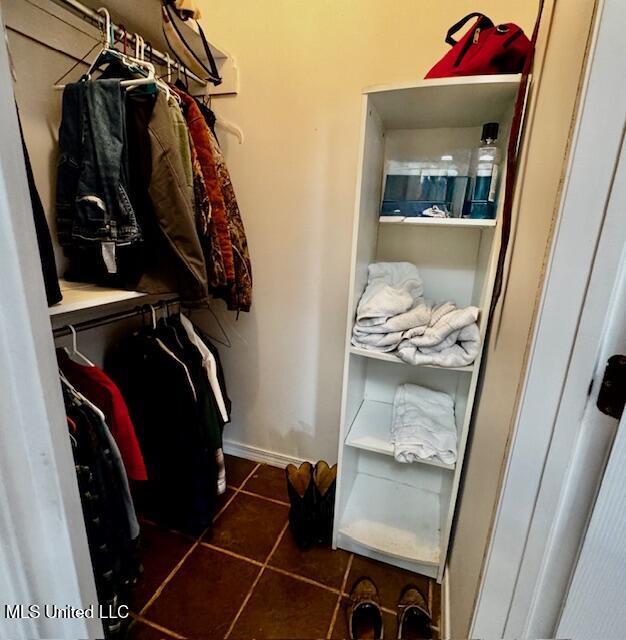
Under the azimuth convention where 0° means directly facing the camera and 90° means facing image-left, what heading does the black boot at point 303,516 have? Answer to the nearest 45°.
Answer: approximately 0°

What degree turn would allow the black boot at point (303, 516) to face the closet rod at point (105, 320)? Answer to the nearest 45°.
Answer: approximately 90° to its right

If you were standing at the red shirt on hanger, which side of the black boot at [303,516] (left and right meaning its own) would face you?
right
